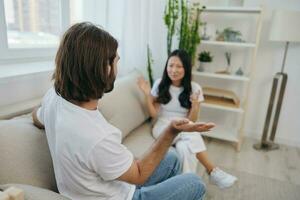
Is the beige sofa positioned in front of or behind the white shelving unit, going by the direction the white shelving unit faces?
in front

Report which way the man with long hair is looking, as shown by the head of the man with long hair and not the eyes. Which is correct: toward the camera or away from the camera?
away from the camera

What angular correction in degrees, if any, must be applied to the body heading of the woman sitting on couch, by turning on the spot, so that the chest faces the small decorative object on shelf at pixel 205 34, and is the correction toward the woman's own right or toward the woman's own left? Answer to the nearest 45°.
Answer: approximately 180°

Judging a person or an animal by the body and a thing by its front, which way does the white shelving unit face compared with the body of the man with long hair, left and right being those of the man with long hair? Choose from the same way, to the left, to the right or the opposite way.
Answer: the opposite way

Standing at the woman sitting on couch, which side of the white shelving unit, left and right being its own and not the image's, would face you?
front

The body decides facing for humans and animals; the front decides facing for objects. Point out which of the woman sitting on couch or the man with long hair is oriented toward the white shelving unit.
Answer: the man with long hair

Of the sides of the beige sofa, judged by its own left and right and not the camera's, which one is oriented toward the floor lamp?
left

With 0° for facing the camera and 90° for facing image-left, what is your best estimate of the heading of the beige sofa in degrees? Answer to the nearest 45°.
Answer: approximately 315°

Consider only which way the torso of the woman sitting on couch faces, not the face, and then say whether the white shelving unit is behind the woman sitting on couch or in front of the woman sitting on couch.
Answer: behind

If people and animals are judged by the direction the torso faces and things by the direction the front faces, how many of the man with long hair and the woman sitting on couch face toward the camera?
1

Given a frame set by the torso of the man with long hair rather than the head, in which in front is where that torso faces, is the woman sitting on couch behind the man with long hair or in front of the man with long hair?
in front

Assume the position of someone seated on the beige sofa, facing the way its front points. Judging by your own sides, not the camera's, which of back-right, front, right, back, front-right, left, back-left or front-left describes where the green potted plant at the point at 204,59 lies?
left

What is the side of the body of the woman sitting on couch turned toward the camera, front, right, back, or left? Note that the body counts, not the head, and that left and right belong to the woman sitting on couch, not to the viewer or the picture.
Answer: front

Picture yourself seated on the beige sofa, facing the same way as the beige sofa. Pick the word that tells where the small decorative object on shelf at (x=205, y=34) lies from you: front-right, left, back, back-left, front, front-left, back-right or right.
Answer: left

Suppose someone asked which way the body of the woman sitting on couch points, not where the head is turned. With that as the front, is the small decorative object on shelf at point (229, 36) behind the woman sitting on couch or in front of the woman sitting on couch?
behind

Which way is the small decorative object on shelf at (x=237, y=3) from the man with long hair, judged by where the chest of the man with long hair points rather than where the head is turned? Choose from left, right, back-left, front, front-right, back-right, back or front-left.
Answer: front

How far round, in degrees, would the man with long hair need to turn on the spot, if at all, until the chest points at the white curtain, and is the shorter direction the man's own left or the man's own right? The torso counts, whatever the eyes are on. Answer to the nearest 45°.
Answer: approximately 45° to the man's own left

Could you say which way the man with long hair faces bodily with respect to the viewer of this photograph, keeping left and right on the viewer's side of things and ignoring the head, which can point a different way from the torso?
facing away from the viewer and to the right of the viewer

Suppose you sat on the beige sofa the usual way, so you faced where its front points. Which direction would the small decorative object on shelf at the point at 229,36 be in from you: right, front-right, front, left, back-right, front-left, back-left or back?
left

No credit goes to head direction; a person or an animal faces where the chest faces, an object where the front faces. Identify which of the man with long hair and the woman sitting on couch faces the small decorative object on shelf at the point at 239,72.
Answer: the man with long hair
